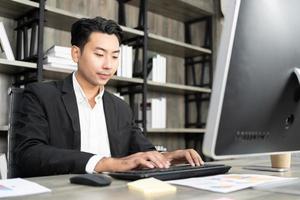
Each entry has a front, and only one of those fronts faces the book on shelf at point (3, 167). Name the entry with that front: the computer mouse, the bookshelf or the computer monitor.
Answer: the computer monitor

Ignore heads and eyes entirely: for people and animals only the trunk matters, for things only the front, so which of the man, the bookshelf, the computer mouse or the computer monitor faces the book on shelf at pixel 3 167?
the computer monitor

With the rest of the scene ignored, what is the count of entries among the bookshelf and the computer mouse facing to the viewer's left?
0

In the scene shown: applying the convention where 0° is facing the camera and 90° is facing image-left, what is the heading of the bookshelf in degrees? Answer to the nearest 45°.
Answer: approximately 315°

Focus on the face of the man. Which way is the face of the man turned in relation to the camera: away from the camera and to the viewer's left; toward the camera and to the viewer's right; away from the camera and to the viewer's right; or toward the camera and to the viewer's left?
toward the camera and to the viewer's right

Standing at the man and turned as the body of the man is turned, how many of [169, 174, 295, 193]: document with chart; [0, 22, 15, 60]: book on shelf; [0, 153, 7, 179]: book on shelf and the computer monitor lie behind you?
2

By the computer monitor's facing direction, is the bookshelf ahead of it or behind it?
ahead

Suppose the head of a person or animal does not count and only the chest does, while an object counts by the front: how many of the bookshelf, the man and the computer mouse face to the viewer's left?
0

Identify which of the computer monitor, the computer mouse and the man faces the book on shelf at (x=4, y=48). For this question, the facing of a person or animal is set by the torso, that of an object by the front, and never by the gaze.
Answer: the computer monitor

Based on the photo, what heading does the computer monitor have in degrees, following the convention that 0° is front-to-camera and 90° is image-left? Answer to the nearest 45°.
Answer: approximately 135°

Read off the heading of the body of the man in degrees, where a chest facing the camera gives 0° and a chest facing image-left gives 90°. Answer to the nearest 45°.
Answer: approximately 315°
